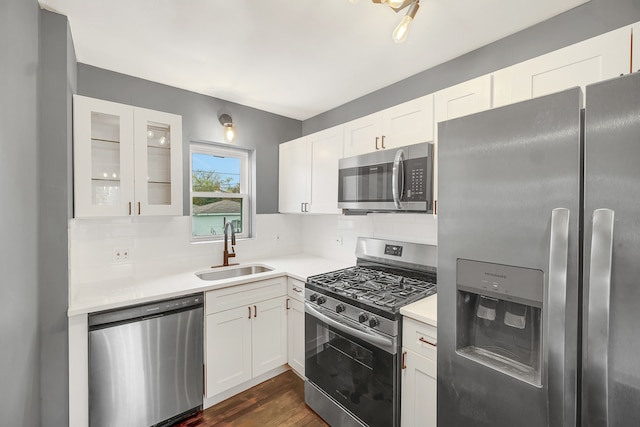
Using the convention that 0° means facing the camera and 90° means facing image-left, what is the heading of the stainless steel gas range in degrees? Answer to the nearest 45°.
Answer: approximately 45°

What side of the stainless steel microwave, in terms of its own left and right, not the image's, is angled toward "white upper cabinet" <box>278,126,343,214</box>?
right

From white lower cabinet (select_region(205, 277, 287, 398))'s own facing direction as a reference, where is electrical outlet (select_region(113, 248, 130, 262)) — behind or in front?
behind

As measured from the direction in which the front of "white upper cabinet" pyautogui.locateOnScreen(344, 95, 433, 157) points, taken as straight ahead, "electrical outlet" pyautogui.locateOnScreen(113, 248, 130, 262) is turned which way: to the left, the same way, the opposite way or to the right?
to the left

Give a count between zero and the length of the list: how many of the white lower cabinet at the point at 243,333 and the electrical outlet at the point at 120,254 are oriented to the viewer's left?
0

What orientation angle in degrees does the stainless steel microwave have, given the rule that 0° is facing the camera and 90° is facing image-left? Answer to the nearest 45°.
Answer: approximately 45°

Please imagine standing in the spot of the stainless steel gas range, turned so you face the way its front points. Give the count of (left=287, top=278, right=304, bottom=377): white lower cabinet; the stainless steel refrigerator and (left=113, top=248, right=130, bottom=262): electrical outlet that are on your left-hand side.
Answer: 1

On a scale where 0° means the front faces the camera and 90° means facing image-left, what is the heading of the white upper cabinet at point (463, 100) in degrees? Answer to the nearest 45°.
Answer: approximately 45°
